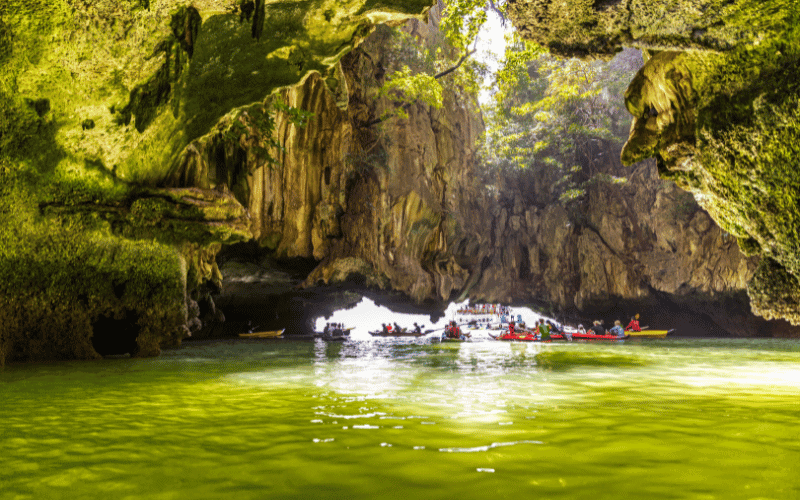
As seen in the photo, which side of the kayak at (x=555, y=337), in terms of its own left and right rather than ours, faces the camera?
left

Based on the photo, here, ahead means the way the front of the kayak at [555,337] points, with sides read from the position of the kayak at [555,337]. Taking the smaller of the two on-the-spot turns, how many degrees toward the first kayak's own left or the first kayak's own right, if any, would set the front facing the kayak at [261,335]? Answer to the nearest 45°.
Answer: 0° — it already faces it

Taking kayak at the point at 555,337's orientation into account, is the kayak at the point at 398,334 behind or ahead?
ahead

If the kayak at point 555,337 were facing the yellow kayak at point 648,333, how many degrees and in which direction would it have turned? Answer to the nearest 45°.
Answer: approximately 135° to its right
